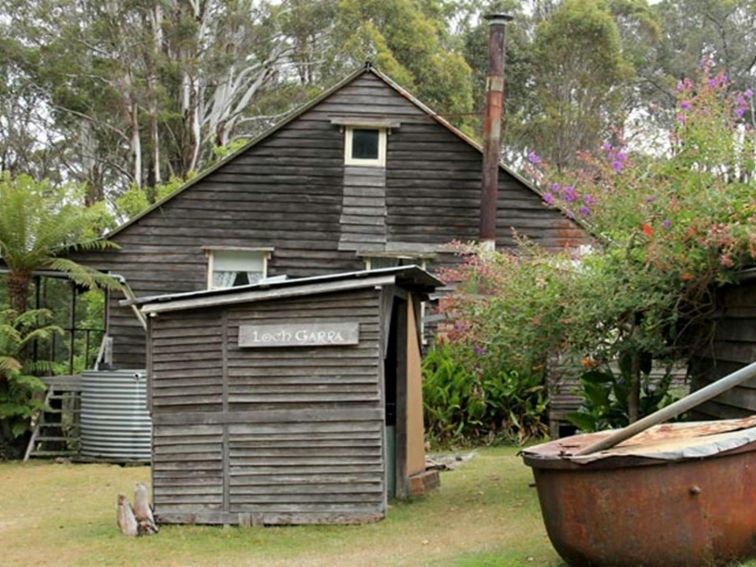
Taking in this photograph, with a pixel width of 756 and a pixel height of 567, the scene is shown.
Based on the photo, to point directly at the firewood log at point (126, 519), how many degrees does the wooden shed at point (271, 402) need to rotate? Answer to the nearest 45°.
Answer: approximately 180°

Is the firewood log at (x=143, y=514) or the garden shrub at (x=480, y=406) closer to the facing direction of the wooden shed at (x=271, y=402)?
the garden shrub

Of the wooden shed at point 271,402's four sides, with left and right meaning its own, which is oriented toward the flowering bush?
front

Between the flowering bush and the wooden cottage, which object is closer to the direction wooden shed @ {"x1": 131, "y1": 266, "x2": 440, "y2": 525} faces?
the flowering bush

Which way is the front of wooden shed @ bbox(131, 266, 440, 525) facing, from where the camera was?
facing to the right of the viewer

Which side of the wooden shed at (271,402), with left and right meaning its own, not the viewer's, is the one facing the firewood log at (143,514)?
back

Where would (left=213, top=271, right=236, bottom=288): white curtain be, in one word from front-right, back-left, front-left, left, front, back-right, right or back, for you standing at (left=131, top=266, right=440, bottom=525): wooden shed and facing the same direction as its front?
left

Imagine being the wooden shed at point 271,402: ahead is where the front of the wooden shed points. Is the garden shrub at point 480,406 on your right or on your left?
on your left

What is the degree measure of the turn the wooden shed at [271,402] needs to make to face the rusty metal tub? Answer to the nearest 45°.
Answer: approximately 45° to its right
